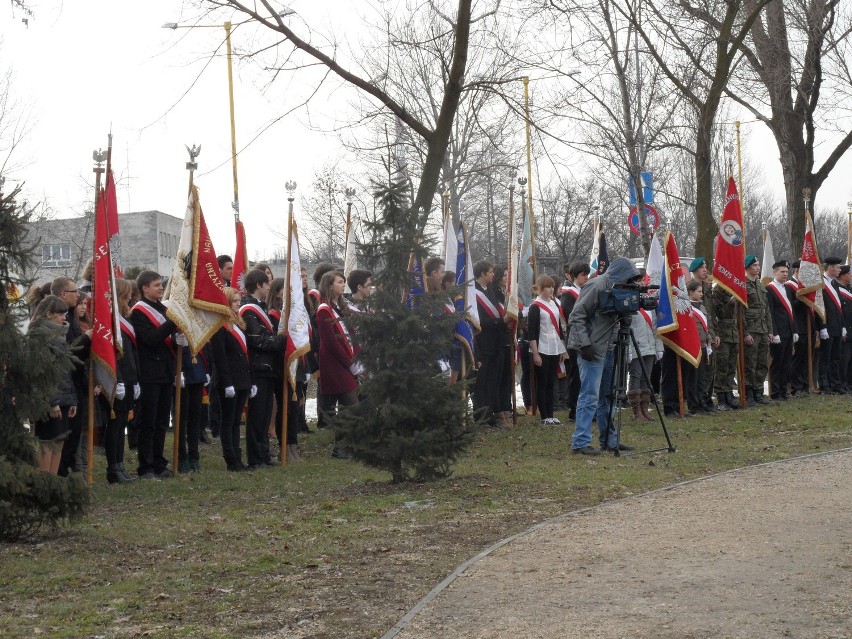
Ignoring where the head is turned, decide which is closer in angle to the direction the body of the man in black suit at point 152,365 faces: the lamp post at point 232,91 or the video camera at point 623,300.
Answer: the video camera

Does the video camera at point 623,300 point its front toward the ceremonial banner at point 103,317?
no

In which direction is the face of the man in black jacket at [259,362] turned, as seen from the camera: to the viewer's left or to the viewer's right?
to the viewer's right

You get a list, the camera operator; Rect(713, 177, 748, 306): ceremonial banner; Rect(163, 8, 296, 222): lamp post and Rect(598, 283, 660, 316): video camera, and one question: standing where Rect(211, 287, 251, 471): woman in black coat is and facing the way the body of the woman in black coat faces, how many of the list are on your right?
0

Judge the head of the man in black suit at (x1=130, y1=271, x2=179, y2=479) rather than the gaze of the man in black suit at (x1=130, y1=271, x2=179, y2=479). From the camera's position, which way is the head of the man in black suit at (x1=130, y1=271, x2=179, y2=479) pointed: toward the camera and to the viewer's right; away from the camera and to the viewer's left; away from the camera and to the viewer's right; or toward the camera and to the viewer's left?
toward the camera and to the viewer's right

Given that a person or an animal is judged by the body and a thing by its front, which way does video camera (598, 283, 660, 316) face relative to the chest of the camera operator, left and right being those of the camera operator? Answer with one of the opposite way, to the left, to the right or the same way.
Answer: the same way

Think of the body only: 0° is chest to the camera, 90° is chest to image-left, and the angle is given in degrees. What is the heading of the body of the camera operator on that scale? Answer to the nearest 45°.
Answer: approximately 270°

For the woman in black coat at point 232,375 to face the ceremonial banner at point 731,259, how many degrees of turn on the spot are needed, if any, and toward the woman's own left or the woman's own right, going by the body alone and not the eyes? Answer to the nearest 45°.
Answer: approximately 90° to the woman's own left

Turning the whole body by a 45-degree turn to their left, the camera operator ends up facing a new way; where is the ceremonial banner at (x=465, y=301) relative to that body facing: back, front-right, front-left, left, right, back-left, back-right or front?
left

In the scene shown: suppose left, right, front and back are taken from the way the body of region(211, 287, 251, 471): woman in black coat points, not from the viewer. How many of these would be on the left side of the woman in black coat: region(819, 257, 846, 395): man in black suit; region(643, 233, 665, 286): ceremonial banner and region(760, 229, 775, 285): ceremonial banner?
3

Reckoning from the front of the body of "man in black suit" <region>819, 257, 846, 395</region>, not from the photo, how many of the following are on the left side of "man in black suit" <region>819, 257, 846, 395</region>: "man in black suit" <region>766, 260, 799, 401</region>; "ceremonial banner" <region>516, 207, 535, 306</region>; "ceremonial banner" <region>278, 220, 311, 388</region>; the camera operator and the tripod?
0
